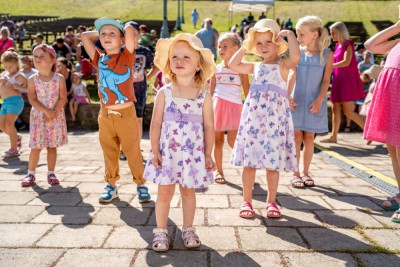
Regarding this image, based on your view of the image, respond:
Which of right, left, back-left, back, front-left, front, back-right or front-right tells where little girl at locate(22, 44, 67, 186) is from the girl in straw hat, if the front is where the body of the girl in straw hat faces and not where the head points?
back-right

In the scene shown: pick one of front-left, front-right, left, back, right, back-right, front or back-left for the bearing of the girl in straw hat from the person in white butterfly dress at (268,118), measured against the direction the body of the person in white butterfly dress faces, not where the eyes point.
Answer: front-right

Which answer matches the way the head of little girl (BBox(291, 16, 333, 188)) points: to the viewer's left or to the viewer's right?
to the viewer's left

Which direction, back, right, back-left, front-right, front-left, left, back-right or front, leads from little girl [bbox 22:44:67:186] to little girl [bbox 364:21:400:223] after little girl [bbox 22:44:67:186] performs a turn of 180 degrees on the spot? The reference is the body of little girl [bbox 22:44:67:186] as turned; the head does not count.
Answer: back-right

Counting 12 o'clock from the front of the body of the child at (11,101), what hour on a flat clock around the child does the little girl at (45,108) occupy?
The little girl is roughly at 10 o'clock from the child.

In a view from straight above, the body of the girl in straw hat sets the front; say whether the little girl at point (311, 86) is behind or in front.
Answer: behind

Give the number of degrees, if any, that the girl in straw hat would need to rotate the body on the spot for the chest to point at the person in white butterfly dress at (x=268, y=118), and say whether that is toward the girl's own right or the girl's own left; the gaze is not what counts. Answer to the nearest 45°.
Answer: approximately 135° to the girl's own left

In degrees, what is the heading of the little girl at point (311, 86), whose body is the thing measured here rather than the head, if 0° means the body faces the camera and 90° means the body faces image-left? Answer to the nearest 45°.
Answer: approximately 45°

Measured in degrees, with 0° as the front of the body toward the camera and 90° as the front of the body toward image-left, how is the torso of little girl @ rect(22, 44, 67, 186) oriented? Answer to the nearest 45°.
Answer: approximately 0°
